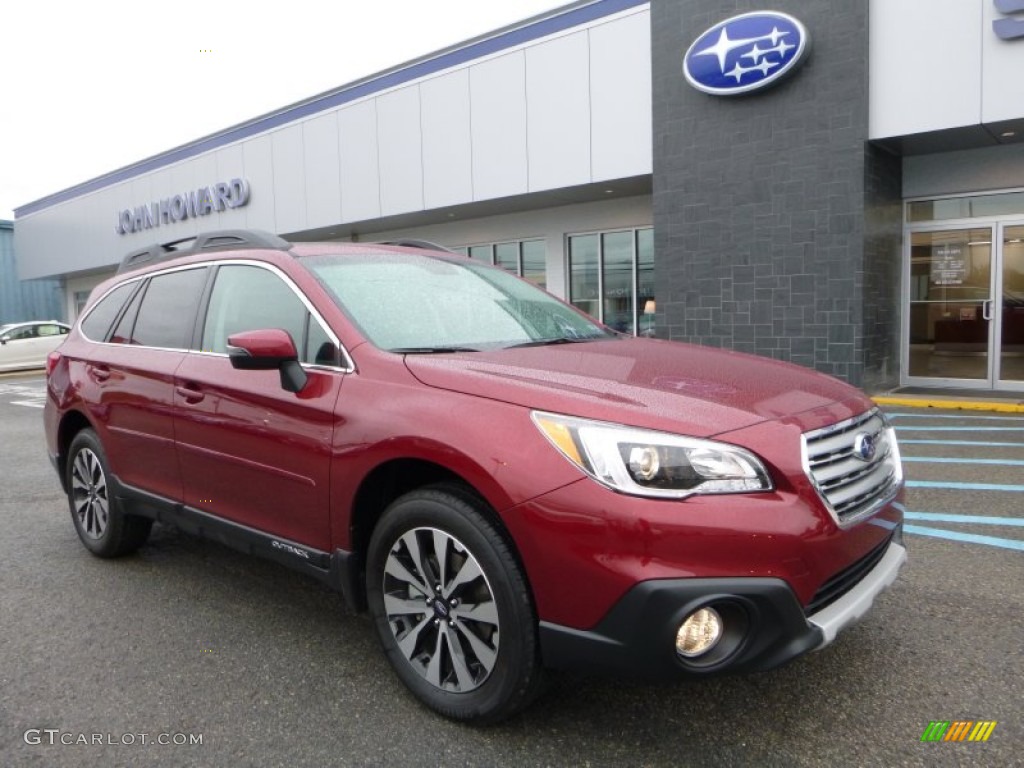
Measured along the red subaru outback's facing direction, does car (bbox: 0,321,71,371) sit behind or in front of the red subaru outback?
behind

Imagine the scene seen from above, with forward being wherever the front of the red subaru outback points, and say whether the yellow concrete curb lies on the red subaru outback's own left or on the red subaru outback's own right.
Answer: on the red subaru outback's own left

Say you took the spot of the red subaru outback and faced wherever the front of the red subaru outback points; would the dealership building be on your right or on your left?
on your left

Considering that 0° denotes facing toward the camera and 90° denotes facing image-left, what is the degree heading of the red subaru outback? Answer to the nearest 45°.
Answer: approximately 315°
